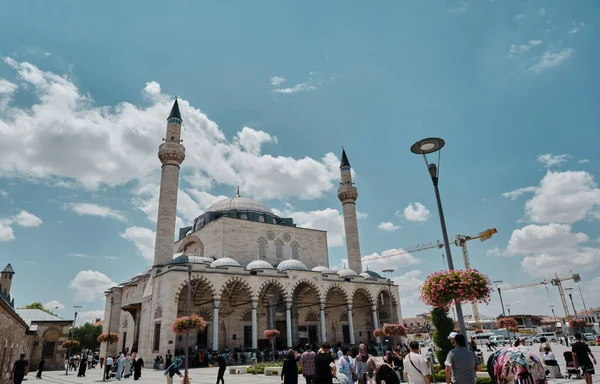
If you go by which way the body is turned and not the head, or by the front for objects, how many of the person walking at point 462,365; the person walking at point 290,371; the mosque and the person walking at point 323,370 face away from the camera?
3

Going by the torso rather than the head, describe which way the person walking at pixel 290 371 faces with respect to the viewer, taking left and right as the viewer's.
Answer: facing away from the viewer

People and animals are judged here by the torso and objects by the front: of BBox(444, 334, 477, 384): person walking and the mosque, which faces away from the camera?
the person walking

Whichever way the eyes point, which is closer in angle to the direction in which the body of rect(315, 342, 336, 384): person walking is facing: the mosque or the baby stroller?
the mosque

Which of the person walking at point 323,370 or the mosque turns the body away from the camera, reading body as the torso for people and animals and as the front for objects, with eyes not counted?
the person walking

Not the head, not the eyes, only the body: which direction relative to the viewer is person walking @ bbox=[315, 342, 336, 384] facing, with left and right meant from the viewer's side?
facing away from the viewer

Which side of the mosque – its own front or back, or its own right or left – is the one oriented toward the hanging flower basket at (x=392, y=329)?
front

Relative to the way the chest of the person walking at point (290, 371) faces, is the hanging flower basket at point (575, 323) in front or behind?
in front

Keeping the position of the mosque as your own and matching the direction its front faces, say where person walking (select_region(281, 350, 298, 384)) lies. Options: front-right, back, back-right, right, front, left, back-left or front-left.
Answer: front-right

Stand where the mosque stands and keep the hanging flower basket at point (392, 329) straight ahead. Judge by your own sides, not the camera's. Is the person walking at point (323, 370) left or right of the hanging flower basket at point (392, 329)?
right

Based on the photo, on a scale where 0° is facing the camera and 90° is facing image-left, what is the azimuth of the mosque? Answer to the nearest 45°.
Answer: approximately 315°

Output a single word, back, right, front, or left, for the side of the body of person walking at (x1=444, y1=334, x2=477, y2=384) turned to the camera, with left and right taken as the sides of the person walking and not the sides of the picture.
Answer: back

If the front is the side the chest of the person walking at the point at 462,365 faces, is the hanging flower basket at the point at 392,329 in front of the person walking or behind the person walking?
in front

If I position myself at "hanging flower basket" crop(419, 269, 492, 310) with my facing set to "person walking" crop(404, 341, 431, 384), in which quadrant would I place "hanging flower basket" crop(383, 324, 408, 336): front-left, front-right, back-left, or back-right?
back-right
